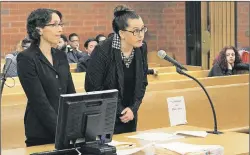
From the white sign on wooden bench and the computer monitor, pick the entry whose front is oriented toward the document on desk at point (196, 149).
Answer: the white sign on wooden bench

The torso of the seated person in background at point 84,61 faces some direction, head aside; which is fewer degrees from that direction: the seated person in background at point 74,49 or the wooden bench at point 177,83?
the wooden bench

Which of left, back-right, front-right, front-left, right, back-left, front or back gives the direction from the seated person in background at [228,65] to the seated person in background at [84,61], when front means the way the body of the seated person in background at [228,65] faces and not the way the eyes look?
right

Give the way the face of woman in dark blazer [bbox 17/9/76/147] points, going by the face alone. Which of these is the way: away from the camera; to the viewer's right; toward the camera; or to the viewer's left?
to the viewer's right

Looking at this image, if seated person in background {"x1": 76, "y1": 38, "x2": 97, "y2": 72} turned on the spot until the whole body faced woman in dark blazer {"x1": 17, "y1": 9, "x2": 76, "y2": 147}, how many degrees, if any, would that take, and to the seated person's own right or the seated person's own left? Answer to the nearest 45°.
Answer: approximately 45° to the seated person's own right

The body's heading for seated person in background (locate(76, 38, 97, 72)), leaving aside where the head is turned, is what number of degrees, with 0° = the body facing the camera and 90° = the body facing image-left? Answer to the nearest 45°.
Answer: approximately 315°

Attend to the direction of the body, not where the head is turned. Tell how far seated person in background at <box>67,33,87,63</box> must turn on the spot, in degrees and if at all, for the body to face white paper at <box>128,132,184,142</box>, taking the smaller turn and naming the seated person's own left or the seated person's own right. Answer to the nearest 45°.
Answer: approximately 45° to the seated person's own right

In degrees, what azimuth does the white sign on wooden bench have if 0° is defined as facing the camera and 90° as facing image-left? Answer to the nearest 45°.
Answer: approximately 0°
